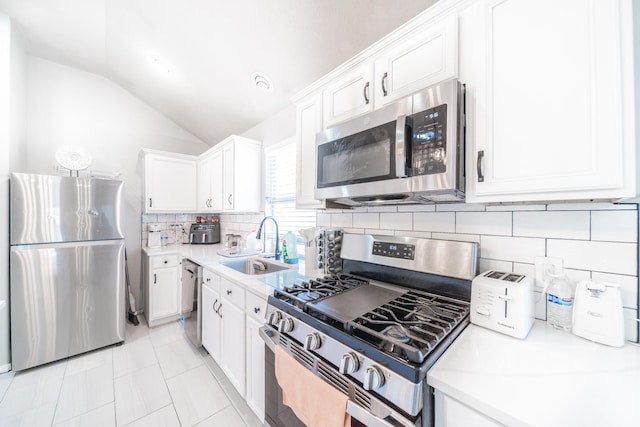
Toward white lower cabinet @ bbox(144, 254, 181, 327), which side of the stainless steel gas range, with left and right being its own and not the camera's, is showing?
right

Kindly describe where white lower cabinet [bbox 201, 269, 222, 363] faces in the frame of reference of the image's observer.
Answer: facing to the left of the viewer

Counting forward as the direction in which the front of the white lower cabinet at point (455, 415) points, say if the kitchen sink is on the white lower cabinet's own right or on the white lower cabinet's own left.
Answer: on the white lower cabinet's own right

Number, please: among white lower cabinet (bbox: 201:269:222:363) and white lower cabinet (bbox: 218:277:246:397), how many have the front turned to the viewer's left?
2

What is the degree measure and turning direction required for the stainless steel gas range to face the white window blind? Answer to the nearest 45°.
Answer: approximately 90° to its right

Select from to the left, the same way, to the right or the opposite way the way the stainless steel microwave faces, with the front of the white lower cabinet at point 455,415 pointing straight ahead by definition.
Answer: the same way

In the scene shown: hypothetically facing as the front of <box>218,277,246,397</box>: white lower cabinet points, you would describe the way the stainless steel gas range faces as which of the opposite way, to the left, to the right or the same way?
the same way

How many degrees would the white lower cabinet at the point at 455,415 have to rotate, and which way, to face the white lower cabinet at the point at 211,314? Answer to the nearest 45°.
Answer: approximately 45° to its right

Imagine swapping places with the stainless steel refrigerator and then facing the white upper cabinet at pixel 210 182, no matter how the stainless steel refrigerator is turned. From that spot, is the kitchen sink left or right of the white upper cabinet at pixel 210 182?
right

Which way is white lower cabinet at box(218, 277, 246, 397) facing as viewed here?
to the viewer's left

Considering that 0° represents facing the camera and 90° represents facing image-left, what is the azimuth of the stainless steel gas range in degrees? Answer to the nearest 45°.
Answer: approximately 45°

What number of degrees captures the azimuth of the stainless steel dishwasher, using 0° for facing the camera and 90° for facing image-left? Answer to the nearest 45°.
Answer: approximately 90°

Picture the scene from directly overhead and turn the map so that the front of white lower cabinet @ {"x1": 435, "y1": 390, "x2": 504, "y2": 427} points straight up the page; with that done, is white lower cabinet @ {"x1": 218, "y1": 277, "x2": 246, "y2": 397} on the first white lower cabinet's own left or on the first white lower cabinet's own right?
on the first white lower cabinet's own right

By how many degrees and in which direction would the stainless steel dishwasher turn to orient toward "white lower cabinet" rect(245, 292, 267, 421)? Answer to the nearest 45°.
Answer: approximately 90° to its left

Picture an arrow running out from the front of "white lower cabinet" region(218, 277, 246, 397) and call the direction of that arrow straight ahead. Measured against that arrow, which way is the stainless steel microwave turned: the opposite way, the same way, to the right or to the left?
the same way

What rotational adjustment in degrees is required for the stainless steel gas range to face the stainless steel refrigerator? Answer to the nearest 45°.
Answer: approximately 45° to its right
